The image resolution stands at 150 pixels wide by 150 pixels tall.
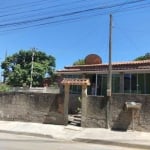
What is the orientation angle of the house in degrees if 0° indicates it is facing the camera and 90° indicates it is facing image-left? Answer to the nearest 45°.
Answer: approximately 0°

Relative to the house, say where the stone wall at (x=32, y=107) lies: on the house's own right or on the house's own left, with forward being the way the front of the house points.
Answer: on the house's own right

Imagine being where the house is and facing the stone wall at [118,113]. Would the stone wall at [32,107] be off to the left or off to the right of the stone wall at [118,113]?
right

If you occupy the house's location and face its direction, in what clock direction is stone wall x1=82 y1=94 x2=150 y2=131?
The stone wall is roughly at 12 o'clock from the house.
